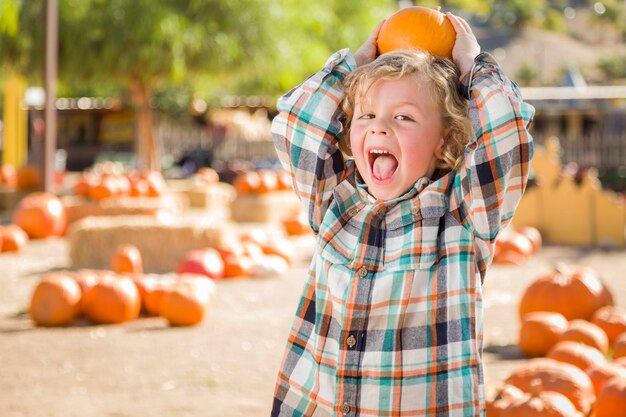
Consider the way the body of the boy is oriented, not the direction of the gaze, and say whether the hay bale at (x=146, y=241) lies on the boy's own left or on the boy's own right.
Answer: on the boy's own right

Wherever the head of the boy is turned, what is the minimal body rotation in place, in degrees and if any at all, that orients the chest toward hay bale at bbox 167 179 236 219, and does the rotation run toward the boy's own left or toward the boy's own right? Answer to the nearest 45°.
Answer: approximately 135° to the boy's own right

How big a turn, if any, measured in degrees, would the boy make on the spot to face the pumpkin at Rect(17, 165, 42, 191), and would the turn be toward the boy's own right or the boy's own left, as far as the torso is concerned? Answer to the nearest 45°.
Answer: approximately 90° to the boy's own right

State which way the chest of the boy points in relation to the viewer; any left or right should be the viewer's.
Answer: facing the viewer and to the left of the viewer

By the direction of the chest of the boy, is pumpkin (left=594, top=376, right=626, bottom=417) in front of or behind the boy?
behind

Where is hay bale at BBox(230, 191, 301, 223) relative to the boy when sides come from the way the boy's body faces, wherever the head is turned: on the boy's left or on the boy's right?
on the boy's right

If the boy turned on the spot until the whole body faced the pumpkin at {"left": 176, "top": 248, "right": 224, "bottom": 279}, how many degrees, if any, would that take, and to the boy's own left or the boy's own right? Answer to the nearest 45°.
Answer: approximately 135° to the boy's own right

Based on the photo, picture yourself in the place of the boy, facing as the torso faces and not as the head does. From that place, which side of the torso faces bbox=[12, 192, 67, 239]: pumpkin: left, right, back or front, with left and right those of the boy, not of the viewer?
right
